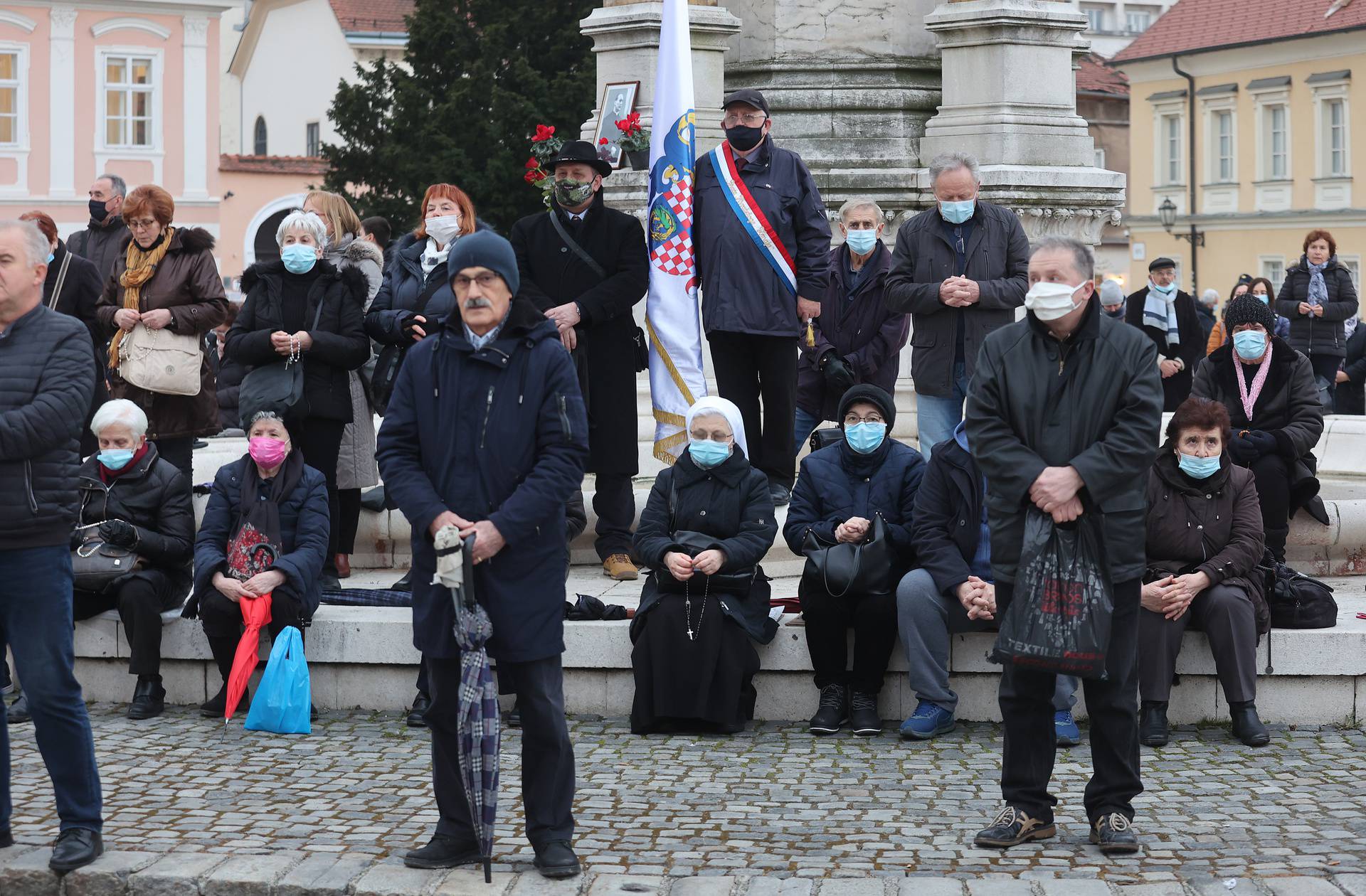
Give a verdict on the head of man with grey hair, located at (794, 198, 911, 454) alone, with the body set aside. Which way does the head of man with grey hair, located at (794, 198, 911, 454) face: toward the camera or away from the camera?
toward the camera

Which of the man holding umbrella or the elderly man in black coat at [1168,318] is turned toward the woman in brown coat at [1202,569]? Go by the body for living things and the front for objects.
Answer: the elderly man in black coat

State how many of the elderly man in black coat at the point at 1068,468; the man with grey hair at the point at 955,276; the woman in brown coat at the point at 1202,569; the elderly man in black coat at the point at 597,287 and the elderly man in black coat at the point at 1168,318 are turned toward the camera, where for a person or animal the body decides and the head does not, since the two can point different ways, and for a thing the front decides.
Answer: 5

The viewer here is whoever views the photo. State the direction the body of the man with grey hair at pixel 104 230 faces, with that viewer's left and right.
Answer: facing the viewer and to the left of the viewer

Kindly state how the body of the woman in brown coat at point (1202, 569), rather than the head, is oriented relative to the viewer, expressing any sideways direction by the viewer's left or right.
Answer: facing the viewer

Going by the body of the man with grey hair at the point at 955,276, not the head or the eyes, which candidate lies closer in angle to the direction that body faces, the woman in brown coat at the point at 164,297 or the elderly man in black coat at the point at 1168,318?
the woman in brown coat

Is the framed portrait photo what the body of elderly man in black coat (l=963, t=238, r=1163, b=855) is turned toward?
no

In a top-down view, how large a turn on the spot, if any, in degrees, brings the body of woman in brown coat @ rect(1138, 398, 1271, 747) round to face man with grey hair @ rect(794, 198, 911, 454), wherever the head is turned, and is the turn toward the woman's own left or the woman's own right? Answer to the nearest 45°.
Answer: approximately 135° to the woman's own right

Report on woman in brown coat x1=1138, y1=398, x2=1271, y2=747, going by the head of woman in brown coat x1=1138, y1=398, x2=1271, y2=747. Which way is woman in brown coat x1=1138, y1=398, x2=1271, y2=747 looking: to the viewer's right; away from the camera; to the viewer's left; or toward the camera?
toward the camera

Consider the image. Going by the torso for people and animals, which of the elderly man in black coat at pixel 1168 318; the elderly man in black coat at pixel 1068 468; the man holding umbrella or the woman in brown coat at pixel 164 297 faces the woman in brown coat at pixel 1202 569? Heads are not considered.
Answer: the elderly man in black coat at pixel 1168 318

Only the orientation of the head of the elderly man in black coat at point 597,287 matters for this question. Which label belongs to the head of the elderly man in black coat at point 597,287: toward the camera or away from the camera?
toward the camera

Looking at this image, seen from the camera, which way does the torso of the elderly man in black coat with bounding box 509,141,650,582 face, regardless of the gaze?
toward the camera

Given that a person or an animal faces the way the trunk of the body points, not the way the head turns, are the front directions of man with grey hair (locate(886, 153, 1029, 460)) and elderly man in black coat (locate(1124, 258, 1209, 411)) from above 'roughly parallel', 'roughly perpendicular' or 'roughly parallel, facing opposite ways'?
roughly parallel

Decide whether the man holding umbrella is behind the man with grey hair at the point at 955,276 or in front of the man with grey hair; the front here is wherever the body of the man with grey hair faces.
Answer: in front

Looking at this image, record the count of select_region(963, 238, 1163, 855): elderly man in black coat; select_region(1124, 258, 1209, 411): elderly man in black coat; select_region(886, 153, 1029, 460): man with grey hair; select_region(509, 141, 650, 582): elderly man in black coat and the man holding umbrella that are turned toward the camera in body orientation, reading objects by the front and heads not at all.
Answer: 5

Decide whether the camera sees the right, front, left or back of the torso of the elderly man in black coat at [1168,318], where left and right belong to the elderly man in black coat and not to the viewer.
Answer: front
